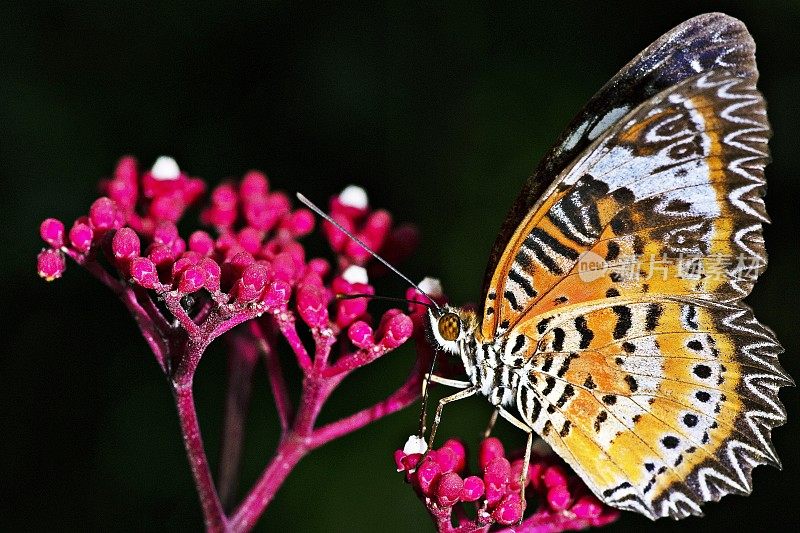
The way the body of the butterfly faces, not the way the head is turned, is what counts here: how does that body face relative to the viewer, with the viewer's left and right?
facing to the left of the viewer

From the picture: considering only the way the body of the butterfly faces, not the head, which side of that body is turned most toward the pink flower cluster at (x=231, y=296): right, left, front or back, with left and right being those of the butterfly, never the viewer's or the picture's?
front
